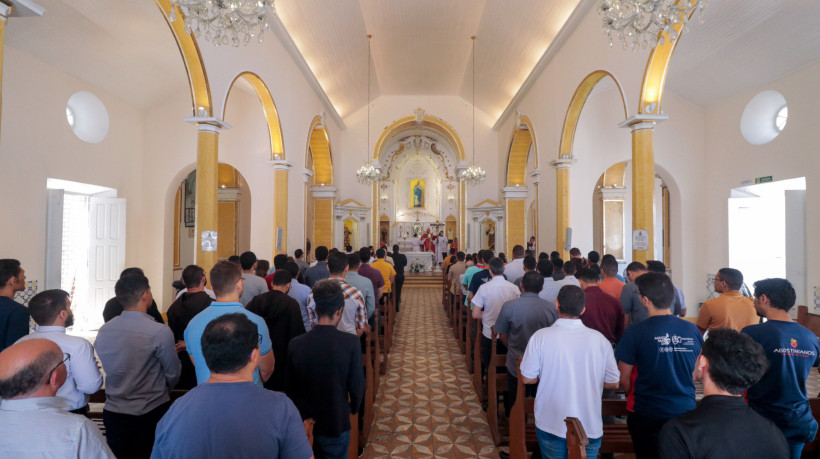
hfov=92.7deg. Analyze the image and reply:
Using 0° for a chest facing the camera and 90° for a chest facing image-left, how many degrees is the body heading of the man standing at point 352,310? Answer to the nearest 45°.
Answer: approximately 180°

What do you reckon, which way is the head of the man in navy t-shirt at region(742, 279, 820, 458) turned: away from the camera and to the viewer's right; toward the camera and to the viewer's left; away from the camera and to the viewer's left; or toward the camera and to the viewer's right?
away from the camera and to the viewer's left

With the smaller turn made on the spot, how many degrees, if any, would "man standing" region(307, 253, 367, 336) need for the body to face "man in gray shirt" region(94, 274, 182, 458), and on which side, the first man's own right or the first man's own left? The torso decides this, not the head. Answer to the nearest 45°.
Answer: approximately 135° to the first man's own left

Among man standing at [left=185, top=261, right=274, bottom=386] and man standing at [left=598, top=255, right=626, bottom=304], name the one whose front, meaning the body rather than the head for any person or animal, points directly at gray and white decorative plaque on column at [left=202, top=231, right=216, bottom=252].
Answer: man standing at [left=185, top=261, right=274, bottom=386]

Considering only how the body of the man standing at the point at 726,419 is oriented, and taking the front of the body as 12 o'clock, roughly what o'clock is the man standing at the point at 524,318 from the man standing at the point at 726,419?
the man standing at the point at 524,318 is roughly at 12 o'clock from the man standing at the point at 726,419.

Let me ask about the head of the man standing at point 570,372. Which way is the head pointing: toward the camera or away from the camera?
away from the camera

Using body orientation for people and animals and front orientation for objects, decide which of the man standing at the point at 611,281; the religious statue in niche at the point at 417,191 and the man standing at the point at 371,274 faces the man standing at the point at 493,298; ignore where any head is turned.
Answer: the religious statue in niche

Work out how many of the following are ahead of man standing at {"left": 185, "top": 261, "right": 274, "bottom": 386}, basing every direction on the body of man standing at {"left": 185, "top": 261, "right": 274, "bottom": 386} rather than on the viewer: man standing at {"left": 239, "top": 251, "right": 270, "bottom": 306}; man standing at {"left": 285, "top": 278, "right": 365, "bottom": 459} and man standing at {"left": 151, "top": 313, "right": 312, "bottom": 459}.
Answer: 1

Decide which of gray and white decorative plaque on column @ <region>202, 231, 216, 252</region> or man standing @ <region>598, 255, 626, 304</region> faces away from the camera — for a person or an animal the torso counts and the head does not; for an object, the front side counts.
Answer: the man standing

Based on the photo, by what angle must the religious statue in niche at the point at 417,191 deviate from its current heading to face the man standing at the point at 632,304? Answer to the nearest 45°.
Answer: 0° — it already faces them

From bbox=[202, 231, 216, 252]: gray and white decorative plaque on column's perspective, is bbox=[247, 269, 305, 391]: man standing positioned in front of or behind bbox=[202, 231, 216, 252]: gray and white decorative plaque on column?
in front

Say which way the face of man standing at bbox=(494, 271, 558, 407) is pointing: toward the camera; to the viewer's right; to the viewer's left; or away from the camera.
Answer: away from the camera

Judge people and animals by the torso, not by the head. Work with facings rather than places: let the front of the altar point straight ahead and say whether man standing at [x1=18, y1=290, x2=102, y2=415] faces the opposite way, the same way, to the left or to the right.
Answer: the opposite way

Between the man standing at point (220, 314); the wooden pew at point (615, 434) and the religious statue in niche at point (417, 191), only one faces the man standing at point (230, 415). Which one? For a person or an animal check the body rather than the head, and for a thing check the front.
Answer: the religious statue in niche

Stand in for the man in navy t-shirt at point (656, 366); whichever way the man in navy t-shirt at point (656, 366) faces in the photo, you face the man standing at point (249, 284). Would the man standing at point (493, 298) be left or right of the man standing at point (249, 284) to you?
right

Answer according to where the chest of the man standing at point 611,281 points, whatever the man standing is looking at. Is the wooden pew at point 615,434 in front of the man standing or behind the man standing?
behind

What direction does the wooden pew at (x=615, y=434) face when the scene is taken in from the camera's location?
facing away from the viewer

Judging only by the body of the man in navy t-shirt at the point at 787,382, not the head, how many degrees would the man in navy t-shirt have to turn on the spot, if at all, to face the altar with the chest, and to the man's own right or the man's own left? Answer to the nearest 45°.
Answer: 0° — they already face it
